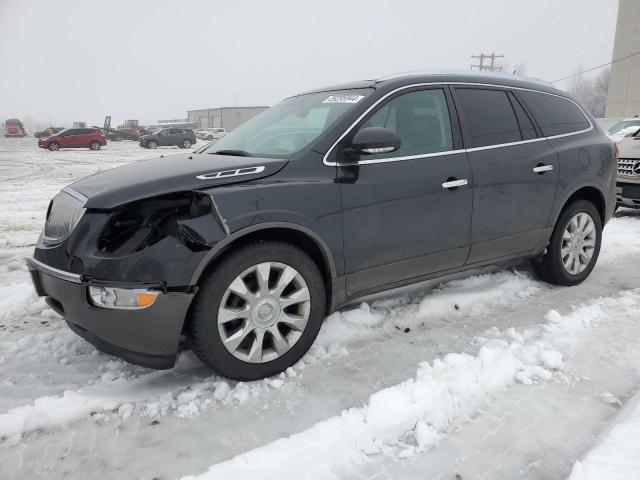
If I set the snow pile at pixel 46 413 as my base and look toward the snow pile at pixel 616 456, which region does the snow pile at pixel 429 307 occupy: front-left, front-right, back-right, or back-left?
front-left

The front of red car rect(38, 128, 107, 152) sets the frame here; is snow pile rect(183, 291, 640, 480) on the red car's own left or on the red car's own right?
on the red car's own left

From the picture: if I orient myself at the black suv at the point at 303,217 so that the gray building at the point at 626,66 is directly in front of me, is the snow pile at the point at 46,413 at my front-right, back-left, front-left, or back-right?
back-left

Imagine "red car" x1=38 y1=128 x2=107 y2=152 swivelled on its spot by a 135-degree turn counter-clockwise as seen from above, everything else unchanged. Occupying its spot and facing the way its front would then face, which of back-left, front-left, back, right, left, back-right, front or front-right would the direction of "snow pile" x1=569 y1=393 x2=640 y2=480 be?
front-right

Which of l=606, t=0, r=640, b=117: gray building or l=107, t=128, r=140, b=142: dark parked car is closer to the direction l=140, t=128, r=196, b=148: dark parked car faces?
the dark parked car

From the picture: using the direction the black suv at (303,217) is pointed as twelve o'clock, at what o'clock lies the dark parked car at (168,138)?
The dark parked car is roughly at 4 o'clock from the black suv.

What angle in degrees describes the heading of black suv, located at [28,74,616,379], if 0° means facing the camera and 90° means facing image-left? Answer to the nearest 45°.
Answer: approximately 45°

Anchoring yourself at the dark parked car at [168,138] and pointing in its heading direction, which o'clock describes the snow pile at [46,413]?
The snow pile is roughly at 9 o'clock from the dark parked car.

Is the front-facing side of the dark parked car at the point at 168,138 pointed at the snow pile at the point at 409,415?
no

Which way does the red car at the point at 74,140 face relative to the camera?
to the viewer's left

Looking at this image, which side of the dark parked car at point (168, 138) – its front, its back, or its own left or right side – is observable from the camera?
left

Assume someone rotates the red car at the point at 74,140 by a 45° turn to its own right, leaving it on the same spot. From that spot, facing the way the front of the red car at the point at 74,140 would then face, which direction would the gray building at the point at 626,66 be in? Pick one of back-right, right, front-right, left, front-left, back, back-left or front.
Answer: back-right

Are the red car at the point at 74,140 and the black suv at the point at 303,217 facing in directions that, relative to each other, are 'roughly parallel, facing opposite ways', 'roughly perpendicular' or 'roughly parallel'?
roughly parallel

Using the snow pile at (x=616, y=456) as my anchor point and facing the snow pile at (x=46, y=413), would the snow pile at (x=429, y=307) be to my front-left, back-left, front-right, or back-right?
front-right

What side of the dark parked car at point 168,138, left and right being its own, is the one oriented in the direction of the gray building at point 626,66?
back

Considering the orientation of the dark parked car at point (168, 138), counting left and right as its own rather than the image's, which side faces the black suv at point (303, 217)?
left
